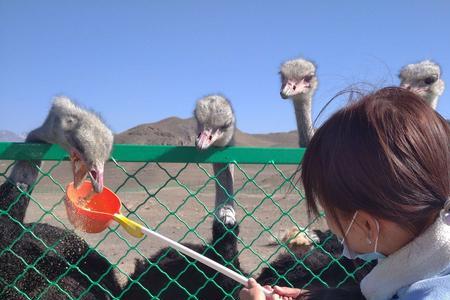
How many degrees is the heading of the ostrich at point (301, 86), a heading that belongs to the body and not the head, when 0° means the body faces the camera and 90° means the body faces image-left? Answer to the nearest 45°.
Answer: approximately 45°

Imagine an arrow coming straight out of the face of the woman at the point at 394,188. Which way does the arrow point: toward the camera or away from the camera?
away from the camera

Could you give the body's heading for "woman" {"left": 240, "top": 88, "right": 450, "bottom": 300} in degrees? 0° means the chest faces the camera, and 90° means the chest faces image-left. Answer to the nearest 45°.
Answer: approximately 135°

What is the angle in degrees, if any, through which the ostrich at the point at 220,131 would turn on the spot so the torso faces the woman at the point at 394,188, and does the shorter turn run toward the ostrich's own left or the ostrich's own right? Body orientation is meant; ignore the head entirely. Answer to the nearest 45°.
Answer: approximately 45° to the ostrich's own left

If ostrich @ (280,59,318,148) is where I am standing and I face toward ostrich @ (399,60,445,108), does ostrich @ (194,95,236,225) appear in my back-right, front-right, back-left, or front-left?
back-right

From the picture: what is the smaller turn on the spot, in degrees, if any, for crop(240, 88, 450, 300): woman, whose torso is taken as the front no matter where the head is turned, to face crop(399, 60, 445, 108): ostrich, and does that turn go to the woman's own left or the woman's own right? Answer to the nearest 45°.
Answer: approximately 45° to the woman's own right

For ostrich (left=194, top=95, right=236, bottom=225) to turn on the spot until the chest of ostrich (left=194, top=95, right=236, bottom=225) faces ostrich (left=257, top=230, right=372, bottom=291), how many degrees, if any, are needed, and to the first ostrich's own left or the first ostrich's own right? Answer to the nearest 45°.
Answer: approximately 90° to the first ostrich's own left
